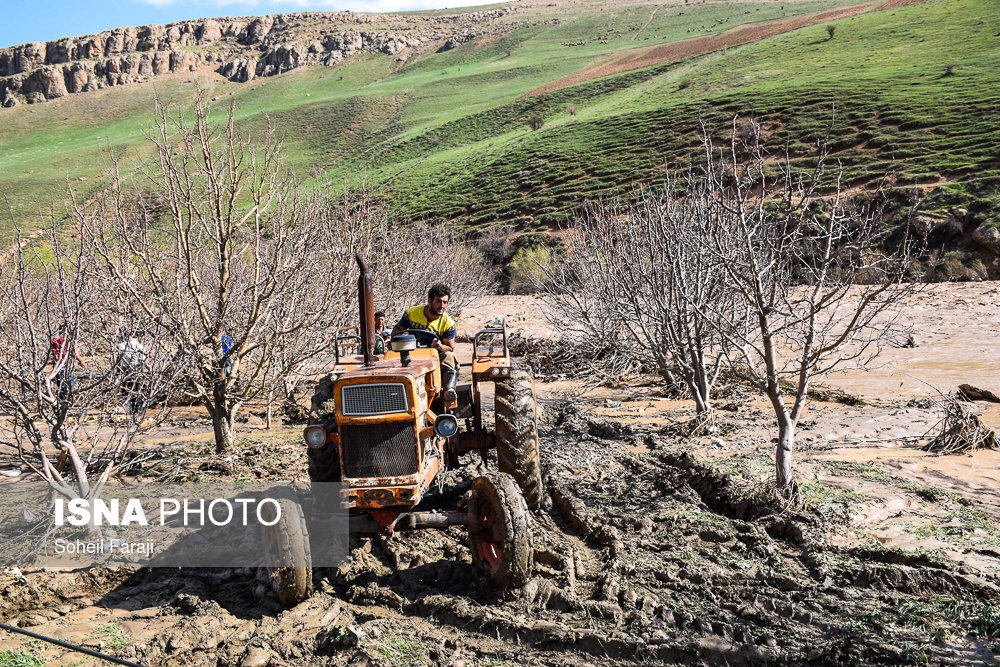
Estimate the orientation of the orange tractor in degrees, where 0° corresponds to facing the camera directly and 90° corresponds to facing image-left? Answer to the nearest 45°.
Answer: approximately 0°

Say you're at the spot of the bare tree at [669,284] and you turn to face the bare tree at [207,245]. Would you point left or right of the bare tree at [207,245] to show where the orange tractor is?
left

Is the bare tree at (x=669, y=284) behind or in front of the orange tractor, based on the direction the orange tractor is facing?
behind

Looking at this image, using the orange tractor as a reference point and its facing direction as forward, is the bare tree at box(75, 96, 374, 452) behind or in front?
behind
